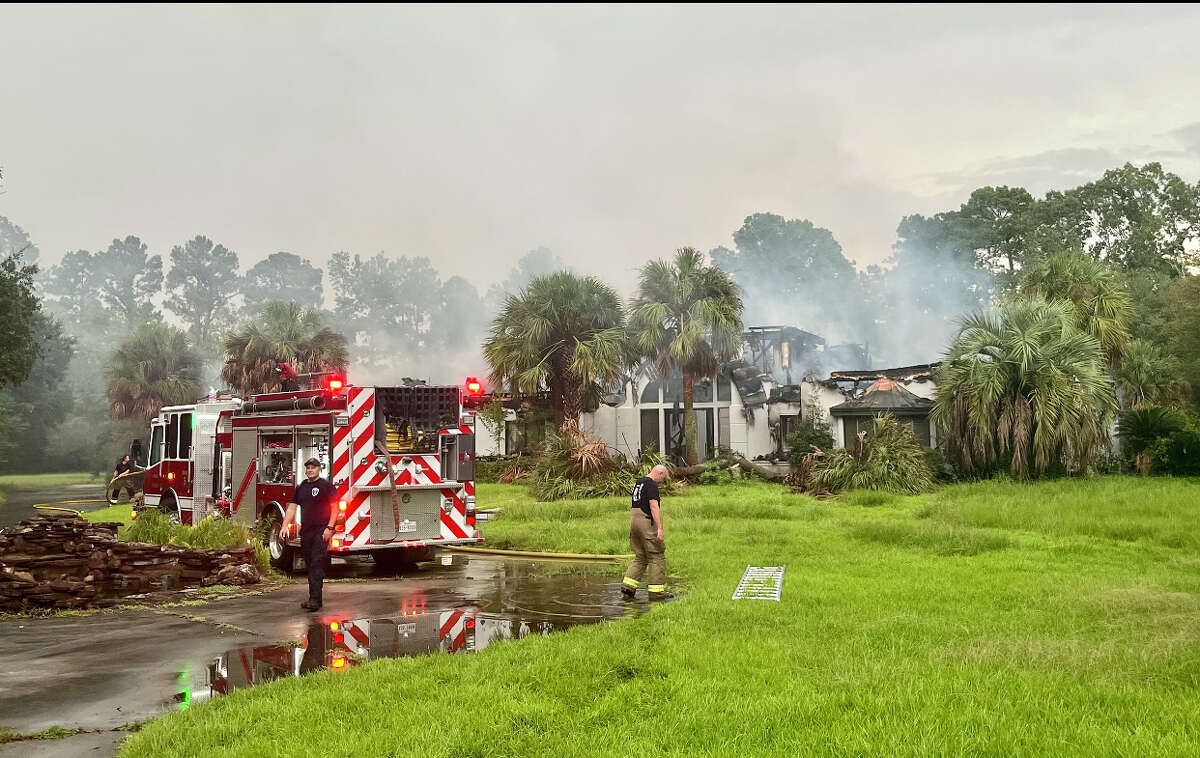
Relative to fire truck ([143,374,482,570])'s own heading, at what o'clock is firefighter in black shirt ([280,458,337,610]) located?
The firefighter in black shirt is roughly at 8 o'clock from the fire truck.

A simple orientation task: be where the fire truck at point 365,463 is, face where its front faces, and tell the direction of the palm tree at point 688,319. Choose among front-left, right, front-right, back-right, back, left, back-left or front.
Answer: right

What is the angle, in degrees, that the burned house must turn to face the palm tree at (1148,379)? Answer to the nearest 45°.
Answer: approximately 90° to its left

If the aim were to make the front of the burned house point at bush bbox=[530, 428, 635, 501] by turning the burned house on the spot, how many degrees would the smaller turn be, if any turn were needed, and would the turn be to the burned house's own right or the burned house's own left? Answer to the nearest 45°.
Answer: approximately 45° to the burned house's own right

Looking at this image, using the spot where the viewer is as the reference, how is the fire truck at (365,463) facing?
facing away from the viewer and to the left of the viewer

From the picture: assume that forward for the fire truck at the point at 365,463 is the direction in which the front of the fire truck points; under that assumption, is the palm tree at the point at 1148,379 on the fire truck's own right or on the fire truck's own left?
on the fire truck's own right

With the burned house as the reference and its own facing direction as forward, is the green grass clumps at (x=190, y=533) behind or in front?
in front

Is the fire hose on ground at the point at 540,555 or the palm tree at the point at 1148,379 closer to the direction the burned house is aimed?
the fire hose on ground

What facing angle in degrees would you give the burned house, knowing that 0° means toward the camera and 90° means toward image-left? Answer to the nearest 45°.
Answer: approximately 0°

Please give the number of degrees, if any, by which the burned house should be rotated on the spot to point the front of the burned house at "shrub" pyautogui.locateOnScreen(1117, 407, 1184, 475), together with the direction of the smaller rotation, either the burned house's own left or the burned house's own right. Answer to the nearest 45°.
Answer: approximately 45° to the burned house's own left

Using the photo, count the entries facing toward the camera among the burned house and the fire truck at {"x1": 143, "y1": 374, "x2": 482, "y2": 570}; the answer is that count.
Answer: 1

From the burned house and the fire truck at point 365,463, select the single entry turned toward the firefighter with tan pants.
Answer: the burned house

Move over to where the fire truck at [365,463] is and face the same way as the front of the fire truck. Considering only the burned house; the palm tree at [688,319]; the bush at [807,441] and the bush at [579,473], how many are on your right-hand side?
4

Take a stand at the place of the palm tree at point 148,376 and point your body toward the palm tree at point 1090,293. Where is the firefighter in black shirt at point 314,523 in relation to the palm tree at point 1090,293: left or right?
right

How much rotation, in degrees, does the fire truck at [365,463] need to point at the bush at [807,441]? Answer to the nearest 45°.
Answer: approximately 90° to its right

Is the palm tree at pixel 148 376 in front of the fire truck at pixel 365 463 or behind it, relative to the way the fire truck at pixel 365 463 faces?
in front
